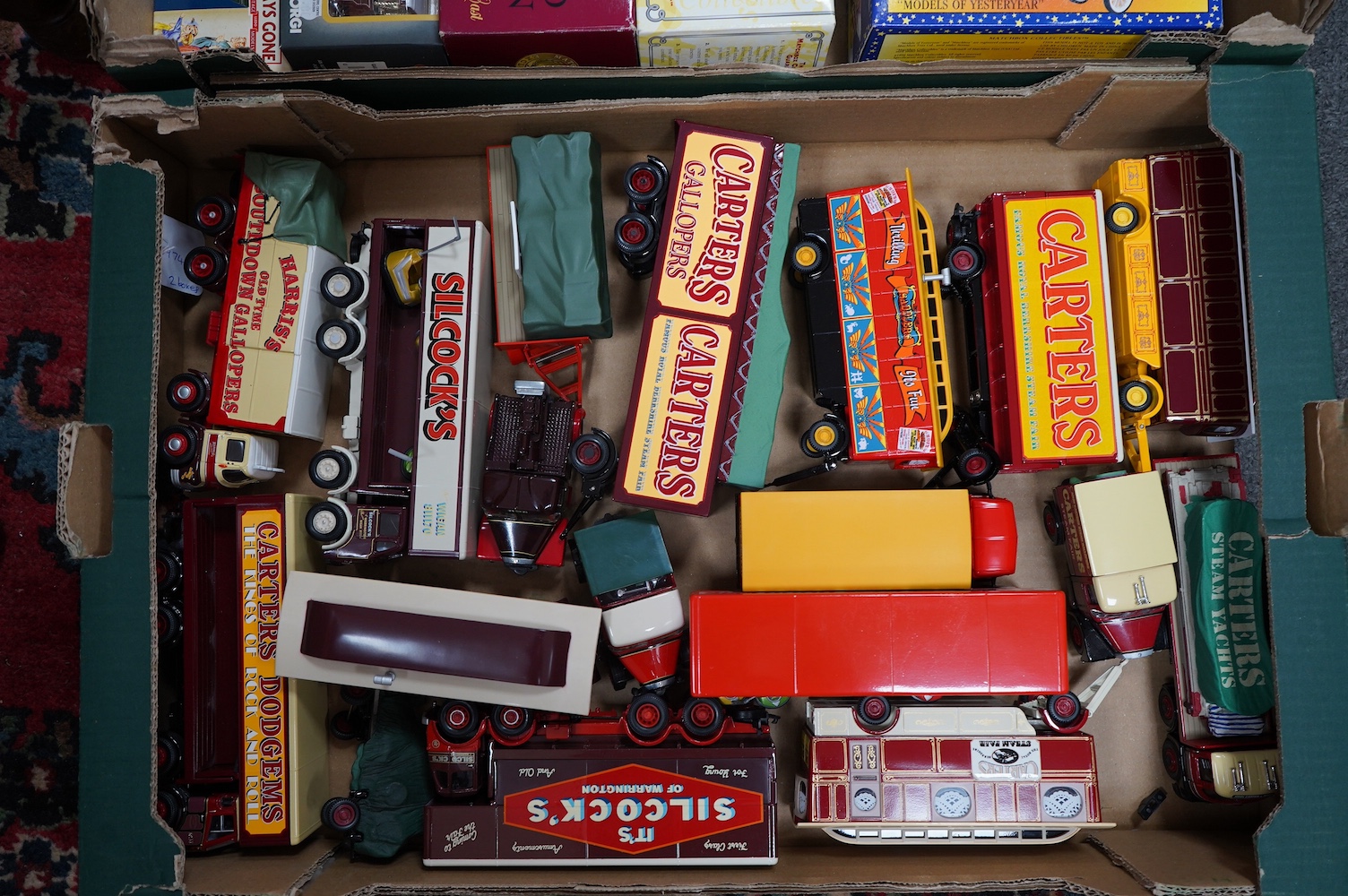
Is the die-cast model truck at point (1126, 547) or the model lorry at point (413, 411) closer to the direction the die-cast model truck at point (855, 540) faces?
the die-cast model truck

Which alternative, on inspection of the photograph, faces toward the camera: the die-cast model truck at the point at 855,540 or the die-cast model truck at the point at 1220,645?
the die-cast model truck at the point at 1220,645

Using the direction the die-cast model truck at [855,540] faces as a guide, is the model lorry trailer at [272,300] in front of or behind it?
behind

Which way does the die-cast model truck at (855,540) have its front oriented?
to the viewer's right

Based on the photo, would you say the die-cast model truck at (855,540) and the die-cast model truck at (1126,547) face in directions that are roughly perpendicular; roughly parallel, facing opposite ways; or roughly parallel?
roughly perpendicular

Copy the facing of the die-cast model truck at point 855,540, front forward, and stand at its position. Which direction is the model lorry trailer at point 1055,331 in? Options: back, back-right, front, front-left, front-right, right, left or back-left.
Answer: front

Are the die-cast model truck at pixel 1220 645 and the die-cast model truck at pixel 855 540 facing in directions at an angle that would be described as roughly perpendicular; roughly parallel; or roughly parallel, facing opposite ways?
roughly perpendicular

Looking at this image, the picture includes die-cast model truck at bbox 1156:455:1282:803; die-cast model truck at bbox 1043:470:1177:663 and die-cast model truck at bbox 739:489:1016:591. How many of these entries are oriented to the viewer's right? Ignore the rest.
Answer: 1

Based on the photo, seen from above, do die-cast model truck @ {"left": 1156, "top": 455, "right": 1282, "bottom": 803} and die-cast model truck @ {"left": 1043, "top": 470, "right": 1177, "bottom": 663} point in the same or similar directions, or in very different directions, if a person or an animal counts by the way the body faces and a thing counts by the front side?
same or similar directions

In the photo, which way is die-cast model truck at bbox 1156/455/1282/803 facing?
toward the camera

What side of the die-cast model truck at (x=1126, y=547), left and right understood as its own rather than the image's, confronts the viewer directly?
front

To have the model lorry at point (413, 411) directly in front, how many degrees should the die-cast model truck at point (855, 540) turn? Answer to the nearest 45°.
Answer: approximately 180°
